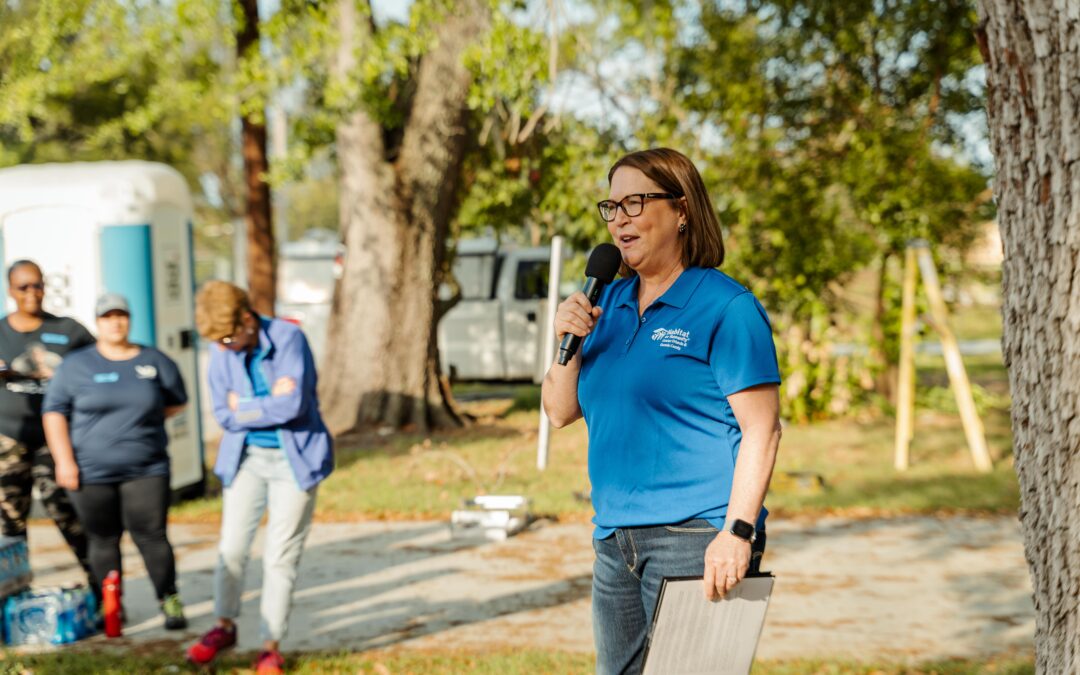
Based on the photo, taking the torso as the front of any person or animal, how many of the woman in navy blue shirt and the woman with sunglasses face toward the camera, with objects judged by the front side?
2

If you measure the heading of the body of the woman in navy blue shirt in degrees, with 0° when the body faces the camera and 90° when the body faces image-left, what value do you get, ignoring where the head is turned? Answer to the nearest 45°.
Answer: approximately 0°

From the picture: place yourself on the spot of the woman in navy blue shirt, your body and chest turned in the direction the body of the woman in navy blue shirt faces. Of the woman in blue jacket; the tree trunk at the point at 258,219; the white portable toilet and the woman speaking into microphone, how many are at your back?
2

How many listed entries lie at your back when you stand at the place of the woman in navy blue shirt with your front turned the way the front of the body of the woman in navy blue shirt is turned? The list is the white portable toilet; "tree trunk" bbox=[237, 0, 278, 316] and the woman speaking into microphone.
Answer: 2

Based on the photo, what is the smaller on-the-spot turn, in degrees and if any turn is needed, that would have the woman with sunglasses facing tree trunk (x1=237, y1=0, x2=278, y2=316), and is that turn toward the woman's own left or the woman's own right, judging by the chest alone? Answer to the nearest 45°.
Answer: approximately 180°

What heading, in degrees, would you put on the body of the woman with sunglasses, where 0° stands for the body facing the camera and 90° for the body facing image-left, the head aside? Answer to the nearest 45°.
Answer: approximately 0°
